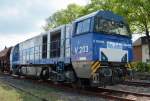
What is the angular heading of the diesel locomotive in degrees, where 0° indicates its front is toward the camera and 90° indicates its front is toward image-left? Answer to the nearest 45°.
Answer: approximately 315°

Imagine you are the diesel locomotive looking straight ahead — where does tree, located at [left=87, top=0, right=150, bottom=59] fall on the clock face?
The tree is roughly at 8 o'clock from the diesel locomotive.
